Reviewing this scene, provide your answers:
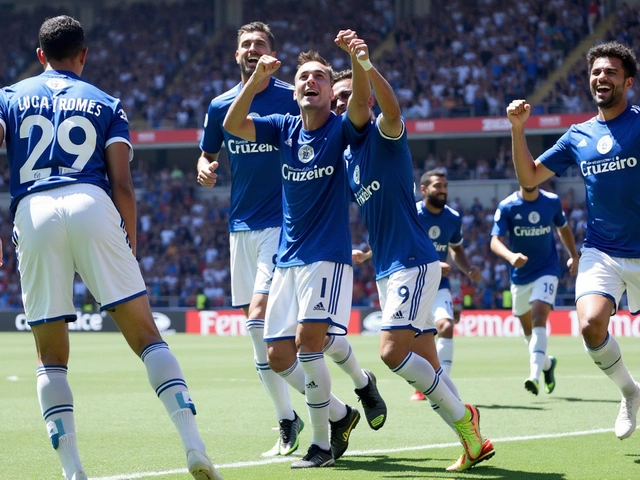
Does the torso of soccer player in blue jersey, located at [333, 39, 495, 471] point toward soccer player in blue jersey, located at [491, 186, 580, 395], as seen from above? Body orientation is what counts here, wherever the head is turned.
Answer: no

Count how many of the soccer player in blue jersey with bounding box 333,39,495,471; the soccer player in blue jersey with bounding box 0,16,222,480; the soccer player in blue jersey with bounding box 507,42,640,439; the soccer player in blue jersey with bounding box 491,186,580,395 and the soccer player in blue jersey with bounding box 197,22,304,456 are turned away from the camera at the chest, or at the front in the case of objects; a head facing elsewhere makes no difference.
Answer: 1

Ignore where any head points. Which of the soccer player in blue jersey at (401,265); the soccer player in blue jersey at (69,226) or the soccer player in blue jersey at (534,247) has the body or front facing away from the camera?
the soccer player in blue jersey at (69,226)

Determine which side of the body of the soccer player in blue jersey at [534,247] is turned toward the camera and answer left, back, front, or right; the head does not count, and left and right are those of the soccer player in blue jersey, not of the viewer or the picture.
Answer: front

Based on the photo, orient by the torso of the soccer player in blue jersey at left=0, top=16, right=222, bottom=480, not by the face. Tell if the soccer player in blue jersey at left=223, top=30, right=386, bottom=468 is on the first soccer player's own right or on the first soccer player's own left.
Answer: on the first soccer player's own right

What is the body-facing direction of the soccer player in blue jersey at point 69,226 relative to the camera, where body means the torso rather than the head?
away from the camera

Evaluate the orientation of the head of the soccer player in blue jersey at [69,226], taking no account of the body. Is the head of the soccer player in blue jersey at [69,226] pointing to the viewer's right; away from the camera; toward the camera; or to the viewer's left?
away from the camera

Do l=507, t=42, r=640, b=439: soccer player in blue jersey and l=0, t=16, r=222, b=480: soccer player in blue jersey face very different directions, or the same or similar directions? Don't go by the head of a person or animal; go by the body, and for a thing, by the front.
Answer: very different directions

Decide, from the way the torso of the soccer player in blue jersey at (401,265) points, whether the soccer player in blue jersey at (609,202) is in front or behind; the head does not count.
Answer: behind

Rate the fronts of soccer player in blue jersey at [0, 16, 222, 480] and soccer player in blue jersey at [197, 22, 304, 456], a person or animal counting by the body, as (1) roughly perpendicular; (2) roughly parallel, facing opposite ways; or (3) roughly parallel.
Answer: roughly parallel, facing opposite ways

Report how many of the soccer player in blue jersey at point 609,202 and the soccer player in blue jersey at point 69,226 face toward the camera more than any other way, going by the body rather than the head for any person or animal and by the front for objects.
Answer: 1

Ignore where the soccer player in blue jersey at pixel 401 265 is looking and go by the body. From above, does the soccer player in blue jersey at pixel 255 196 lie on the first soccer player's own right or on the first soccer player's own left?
on the first soccer player's own right

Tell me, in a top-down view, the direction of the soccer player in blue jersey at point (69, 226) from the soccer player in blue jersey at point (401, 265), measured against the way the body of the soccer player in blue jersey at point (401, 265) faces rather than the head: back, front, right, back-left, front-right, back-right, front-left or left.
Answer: front

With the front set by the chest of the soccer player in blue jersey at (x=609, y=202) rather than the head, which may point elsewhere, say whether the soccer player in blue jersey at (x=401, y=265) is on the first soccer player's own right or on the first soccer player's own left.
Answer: on the first soccer player's own right

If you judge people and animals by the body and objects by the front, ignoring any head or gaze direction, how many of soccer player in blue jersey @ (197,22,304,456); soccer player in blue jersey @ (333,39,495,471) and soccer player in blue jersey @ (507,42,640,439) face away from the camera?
0

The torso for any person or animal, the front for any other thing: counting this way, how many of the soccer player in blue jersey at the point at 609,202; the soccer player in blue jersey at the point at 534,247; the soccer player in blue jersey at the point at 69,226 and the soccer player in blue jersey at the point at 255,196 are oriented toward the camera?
3

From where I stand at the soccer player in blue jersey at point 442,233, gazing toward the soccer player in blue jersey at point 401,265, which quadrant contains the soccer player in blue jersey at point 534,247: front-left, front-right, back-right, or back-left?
back-left

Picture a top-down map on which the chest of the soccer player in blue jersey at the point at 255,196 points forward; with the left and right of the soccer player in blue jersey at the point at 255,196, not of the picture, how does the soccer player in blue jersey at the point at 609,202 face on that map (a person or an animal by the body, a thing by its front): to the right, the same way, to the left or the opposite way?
the same way
